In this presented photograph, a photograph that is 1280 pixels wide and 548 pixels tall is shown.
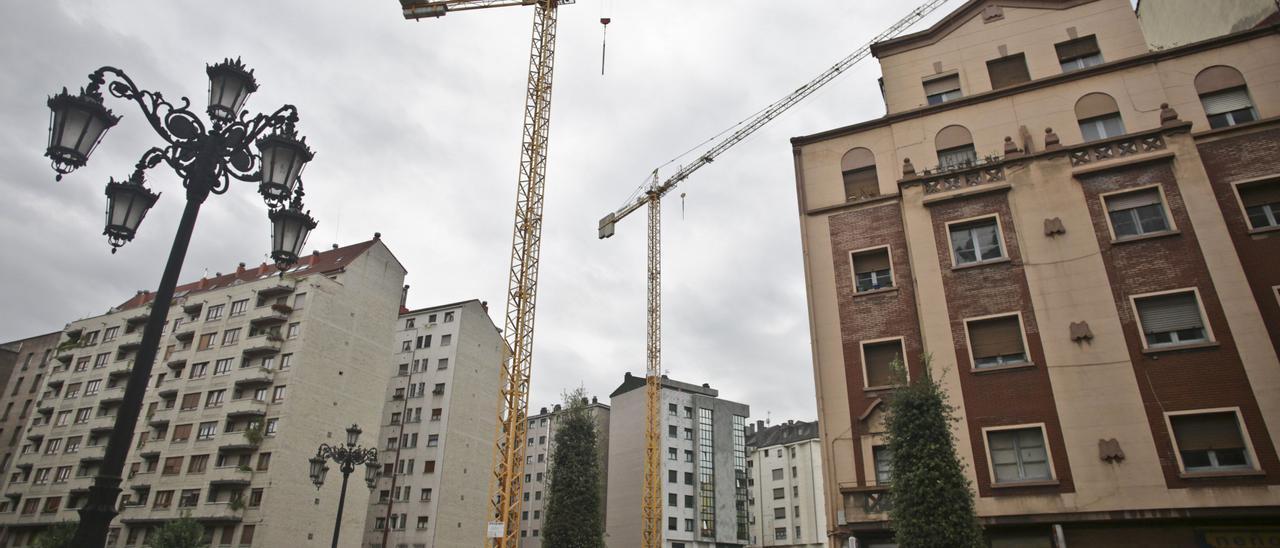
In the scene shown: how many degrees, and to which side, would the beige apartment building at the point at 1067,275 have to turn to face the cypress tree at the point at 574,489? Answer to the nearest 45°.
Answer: approximately 45° to its right

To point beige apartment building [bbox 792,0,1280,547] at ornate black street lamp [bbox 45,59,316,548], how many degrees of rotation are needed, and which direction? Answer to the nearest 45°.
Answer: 0° — it already faces it

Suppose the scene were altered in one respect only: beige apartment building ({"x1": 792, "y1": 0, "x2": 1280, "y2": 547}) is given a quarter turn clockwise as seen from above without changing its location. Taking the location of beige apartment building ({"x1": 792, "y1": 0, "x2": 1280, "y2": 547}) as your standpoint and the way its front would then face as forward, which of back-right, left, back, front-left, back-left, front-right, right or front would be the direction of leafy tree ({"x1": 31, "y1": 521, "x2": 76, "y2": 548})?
front-left

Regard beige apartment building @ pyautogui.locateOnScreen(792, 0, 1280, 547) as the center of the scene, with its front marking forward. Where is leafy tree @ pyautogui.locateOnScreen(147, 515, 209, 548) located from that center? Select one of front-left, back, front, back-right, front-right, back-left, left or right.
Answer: front-right

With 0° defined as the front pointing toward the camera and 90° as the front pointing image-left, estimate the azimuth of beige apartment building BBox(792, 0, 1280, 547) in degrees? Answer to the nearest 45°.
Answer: approximately 45°
